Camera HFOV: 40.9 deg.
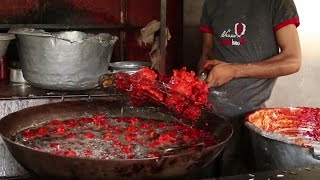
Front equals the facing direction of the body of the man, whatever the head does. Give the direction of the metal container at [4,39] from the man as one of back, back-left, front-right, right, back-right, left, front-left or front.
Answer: front-right

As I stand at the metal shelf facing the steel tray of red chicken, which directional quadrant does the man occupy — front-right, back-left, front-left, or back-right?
front-left

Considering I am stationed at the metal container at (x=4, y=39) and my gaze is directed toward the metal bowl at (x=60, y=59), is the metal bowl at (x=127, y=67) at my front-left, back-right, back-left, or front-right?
front-left

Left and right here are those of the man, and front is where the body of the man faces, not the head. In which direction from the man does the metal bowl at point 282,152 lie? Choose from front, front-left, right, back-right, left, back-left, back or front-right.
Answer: front-left

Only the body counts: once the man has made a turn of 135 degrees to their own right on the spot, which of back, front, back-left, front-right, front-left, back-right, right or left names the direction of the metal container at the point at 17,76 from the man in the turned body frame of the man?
left

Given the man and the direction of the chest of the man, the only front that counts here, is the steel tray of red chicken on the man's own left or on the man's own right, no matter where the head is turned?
on the man's own left

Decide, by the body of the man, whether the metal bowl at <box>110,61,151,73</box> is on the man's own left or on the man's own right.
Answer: on the man's own right

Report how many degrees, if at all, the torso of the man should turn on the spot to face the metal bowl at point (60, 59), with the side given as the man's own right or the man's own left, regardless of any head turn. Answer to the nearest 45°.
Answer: approximately 45° to the man's own right
